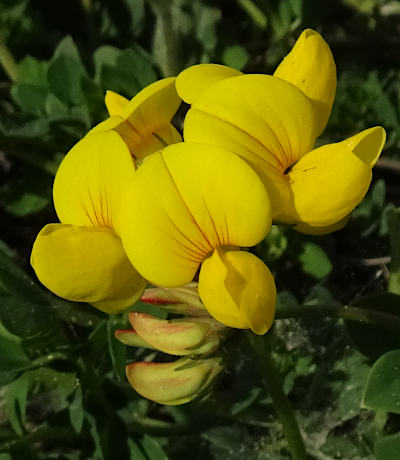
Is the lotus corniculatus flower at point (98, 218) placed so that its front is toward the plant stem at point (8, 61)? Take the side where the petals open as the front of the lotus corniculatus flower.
no

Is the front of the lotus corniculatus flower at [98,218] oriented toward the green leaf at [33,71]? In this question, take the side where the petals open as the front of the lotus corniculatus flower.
no

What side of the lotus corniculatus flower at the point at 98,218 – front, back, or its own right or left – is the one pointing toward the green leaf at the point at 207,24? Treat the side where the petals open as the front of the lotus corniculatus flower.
back

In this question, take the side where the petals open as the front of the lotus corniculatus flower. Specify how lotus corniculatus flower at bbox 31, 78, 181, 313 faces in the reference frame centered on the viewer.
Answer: facing the viewer and to the left of the viewer

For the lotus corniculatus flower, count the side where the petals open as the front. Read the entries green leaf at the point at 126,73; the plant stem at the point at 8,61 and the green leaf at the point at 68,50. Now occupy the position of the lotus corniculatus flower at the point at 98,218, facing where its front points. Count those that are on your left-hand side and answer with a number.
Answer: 0

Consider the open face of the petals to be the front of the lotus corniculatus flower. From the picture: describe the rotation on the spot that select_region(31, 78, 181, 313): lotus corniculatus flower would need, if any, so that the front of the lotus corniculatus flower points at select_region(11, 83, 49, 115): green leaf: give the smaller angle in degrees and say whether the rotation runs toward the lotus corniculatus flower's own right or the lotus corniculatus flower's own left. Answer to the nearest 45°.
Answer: approximately 135° to the lotus corniculatus flower's own right

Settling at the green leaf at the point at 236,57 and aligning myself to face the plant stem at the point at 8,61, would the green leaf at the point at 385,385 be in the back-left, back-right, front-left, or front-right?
back-left
